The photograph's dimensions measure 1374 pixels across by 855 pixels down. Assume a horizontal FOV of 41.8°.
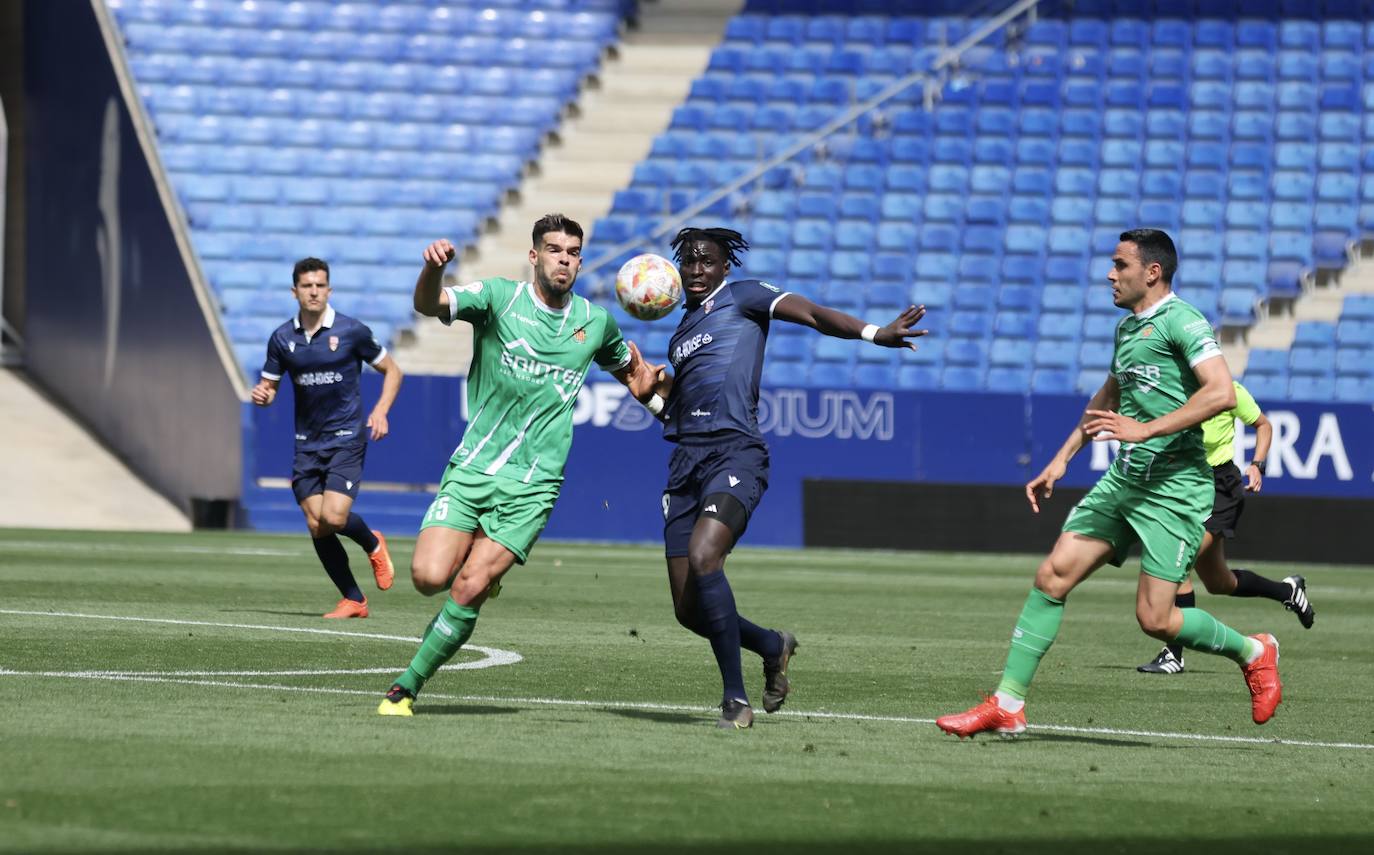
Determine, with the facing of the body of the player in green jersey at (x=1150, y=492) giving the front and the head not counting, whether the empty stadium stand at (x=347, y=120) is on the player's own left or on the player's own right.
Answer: on the player's own right

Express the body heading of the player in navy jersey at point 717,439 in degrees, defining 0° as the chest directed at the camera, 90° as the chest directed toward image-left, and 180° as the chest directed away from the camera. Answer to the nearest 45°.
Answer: approximately 45°

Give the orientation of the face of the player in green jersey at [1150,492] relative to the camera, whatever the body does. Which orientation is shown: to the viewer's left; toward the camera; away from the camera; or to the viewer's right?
to the viewer's left

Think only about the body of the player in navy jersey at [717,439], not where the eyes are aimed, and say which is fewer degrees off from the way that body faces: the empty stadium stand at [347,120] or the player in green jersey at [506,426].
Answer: the player in green jersey

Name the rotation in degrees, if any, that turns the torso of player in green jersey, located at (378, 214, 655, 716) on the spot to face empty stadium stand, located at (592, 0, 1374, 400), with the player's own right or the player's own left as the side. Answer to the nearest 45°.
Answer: approximately 180°

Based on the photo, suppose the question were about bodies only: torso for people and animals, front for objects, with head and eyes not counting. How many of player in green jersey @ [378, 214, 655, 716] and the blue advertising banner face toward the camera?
2

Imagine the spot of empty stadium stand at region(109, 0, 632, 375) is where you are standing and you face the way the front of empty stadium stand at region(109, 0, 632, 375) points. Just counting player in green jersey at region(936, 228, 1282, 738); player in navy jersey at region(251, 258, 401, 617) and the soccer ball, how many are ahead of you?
3

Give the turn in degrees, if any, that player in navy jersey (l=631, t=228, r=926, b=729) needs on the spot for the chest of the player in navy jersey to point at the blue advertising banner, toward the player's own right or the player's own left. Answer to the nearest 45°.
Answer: approximately 135° to the player's own right
